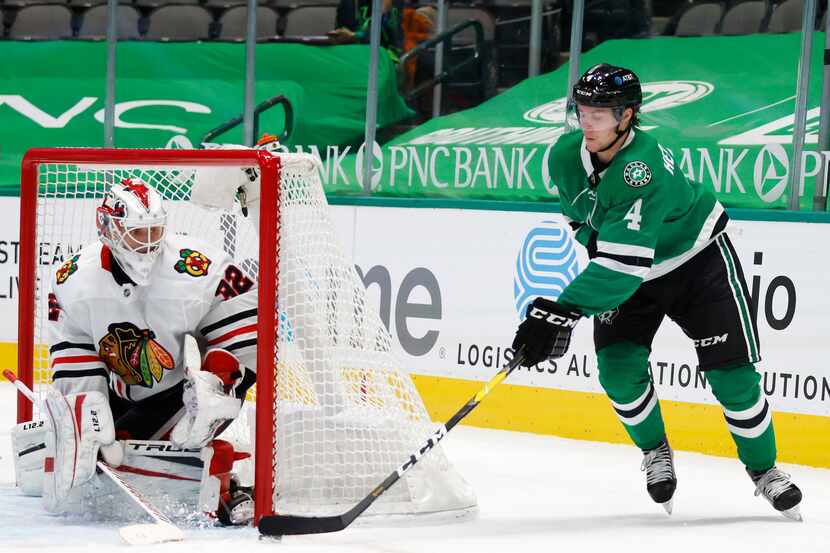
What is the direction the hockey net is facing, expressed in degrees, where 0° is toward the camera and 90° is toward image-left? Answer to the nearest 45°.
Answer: approximately 45°

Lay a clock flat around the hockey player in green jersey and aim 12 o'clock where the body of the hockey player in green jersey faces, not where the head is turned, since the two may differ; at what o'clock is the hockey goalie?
The hockey goalie is roughly at 1 o'clock from the hockey player in green jersey.

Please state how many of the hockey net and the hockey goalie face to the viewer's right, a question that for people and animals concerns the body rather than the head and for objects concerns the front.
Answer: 0

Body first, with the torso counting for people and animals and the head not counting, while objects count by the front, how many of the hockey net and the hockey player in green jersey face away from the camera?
0

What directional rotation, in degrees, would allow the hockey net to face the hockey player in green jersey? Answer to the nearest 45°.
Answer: approximately 135° to its left

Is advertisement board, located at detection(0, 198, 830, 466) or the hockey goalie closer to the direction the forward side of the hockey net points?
the hockey goalie

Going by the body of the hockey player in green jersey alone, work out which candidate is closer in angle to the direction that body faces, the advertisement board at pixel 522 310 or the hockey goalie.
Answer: the hockey goalie

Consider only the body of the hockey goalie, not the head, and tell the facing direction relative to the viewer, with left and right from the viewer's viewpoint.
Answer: facing the viewer

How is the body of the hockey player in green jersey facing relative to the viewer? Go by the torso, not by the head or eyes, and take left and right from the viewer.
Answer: facing the viewer and to the left of the viewer

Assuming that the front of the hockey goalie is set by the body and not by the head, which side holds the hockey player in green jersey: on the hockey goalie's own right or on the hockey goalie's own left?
on the hockey goalie's own left
